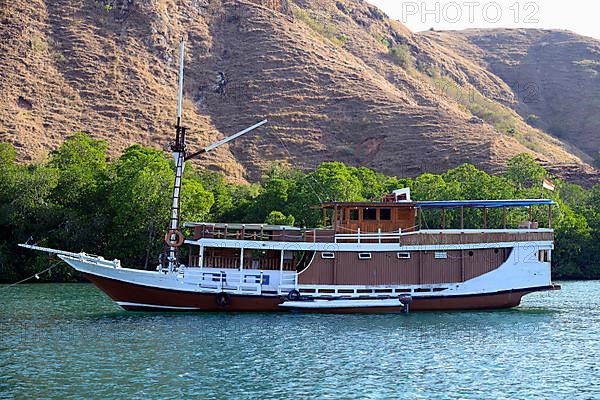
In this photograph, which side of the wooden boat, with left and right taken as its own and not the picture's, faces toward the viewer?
left
